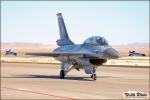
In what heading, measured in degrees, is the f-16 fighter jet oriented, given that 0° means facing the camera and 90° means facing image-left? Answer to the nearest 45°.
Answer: approximately 315°
